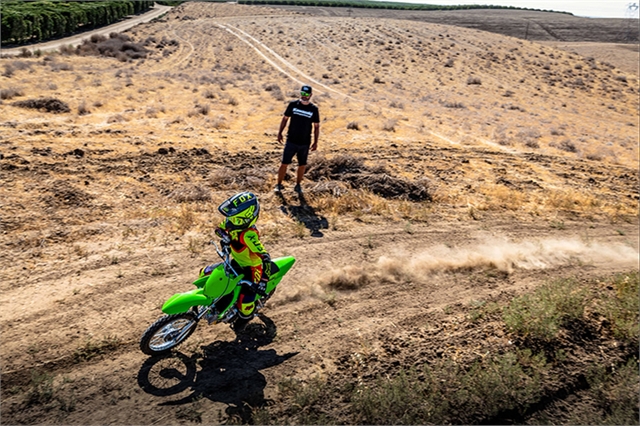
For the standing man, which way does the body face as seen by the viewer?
toward the camera

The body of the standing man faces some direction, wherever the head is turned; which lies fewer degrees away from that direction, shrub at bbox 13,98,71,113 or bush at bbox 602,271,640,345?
the bush

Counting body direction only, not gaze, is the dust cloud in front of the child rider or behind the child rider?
behind

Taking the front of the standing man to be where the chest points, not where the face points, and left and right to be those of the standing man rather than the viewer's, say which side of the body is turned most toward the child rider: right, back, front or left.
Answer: front

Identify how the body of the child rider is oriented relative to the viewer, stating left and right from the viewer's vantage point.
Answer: facing the viewer and to the left of the viewer

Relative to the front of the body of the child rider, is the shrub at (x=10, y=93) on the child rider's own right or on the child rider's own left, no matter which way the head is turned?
on the child rider's own right

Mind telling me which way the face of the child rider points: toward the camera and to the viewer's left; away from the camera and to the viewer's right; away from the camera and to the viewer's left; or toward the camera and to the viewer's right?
toward the camera and to the viewer's left

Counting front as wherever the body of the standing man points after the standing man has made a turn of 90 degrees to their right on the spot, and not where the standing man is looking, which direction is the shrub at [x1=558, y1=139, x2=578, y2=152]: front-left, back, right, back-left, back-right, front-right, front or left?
back-right
